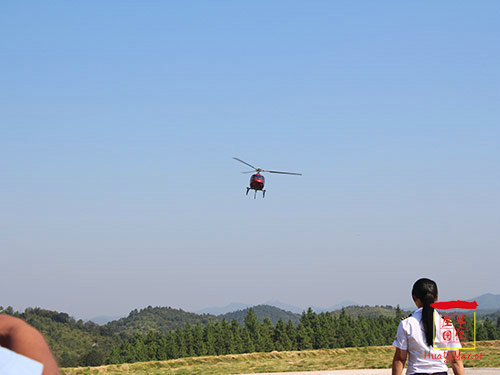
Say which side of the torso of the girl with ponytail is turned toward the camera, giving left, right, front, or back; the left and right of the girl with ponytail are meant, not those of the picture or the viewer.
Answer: back
